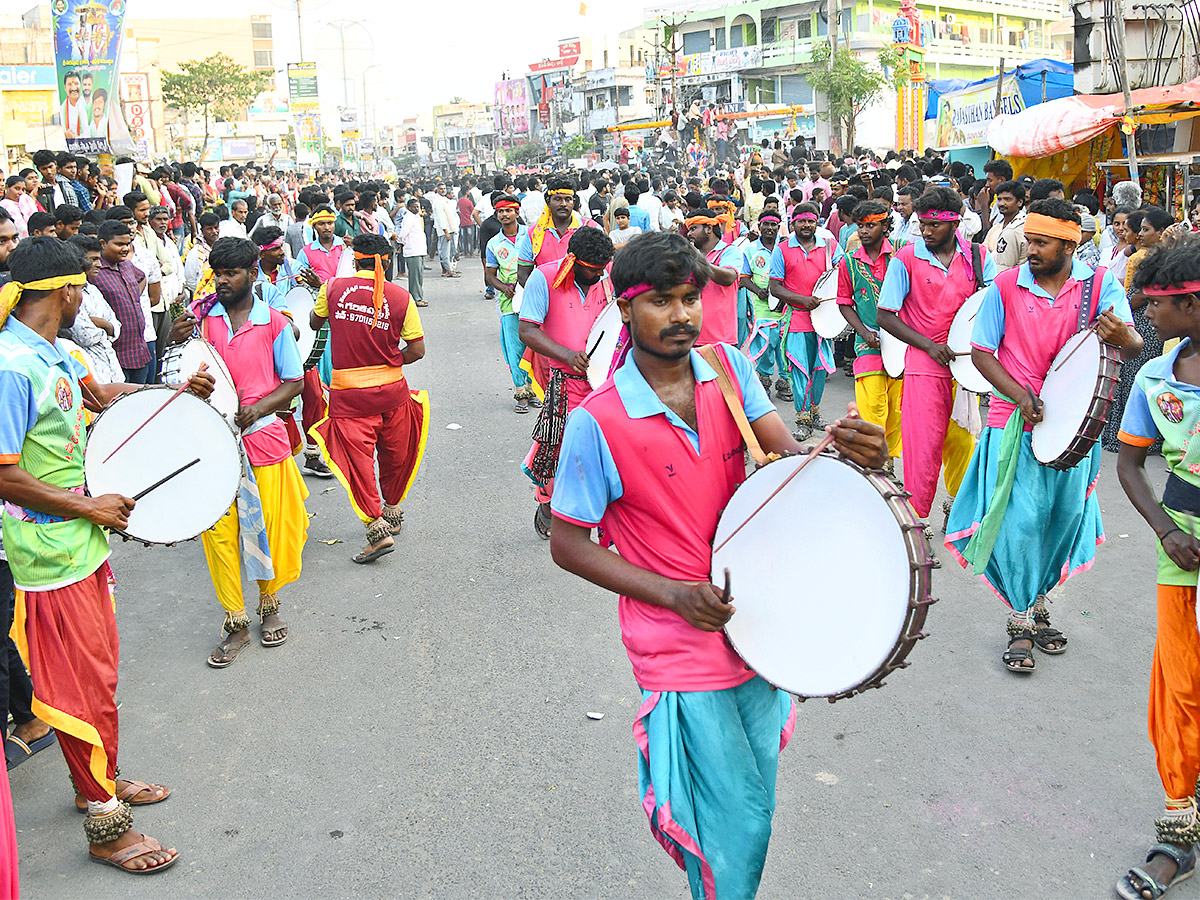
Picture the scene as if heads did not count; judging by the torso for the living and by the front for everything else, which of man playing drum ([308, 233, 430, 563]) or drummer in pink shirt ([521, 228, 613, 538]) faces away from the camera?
the man playing drum

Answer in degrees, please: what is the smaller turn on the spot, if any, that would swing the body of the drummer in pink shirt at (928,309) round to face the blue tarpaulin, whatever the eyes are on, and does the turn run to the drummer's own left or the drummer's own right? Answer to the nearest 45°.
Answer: approximately 135° to the drummer's own left

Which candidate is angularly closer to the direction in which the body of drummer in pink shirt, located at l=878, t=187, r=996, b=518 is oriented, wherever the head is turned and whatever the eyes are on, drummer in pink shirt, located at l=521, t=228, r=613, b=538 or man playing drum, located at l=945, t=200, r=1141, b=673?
the man playing drum

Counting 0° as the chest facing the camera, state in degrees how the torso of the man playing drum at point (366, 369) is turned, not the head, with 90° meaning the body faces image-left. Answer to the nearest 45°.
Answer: approximately 180°

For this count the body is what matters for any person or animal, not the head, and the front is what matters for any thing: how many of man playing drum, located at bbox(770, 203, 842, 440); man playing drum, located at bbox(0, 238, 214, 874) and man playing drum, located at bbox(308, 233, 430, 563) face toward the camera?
1

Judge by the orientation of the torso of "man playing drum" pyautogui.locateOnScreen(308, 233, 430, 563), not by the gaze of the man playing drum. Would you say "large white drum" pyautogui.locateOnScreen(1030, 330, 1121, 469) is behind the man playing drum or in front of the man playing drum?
behind

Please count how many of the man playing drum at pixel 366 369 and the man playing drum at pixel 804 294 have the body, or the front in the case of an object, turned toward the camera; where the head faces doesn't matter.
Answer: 1

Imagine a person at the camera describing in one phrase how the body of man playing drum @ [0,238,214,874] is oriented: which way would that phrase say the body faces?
to the viewer's right

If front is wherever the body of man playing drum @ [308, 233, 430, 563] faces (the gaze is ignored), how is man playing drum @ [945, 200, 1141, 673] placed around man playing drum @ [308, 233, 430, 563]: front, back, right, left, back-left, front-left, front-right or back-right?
back-right

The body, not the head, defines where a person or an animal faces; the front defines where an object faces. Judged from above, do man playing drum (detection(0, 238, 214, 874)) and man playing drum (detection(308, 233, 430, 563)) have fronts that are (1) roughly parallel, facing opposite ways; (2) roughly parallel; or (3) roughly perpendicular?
roughly perpendicular

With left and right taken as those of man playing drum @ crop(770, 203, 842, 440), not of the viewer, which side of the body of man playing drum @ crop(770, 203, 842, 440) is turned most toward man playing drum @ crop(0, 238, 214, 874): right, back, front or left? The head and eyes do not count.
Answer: front
